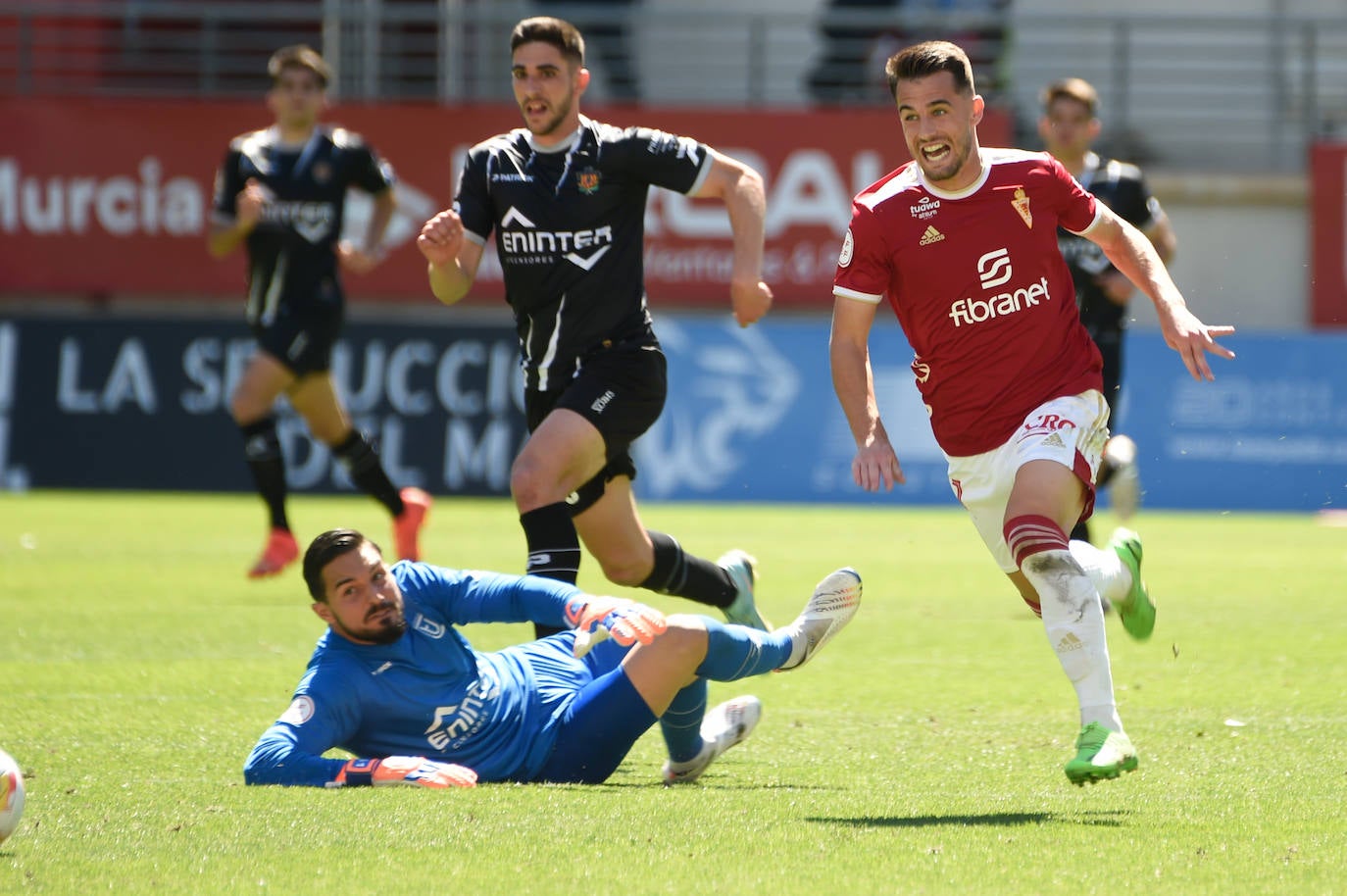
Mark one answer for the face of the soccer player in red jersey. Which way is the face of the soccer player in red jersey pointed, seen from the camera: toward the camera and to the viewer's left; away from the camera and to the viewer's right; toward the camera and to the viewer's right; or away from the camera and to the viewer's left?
toward the camera and to the viewer's left

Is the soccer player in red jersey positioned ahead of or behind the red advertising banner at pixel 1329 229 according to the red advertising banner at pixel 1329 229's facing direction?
ahead

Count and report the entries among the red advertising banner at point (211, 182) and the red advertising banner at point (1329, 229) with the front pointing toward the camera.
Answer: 2

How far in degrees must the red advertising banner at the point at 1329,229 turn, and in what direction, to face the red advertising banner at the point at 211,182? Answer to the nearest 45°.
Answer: approximately 90° to its right

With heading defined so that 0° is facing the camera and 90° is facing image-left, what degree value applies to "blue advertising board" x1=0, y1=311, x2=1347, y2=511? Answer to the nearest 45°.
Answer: approximately 0°

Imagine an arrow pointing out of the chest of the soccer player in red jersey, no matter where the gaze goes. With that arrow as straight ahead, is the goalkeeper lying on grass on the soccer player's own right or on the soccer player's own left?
on the soccer player's own right
